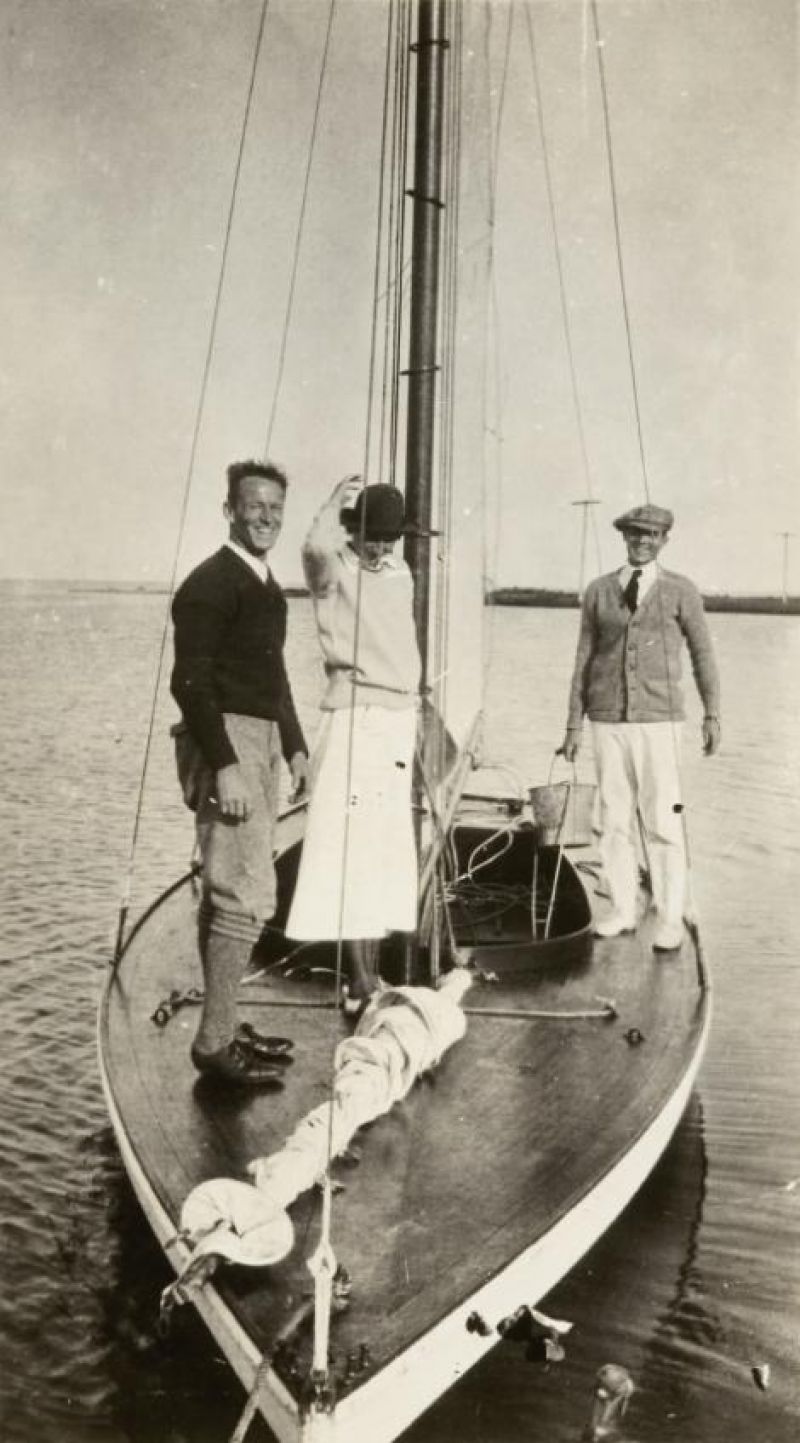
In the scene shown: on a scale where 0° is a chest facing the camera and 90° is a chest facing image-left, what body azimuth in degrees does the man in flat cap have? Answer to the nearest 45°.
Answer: approximately 0°

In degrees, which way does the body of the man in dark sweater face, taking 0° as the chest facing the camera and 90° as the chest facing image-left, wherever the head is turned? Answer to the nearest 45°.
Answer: approximately 315°

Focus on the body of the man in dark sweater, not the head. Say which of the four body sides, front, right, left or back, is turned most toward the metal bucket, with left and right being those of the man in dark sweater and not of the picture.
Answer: left

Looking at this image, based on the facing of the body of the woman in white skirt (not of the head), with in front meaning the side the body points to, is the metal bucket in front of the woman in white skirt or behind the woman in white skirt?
behind
